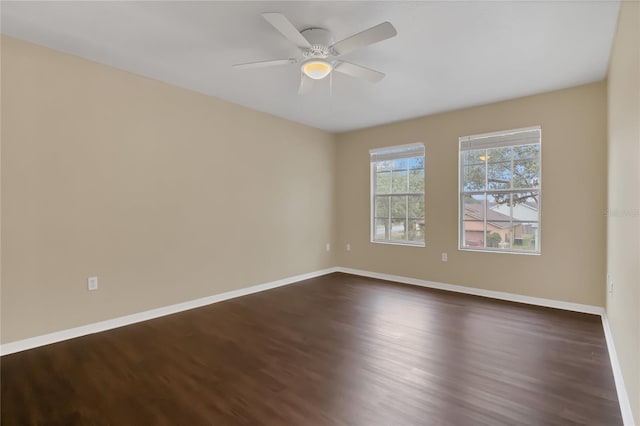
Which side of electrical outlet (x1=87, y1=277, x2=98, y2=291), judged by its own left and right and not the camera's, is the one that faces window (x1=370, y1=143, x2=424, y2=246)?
left

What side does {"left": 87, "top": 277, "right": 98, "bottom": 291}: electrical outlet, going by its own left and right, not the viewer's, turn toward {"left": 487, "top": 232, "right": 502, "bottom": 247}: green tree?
left

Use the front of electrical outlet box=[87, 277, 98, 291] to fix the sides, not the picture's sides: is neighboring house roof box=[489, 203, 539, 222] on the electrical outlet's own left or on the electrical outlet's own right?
on the electrical outlet's own left

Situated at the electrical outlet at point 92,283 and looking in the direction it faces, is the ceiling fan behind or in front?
in front

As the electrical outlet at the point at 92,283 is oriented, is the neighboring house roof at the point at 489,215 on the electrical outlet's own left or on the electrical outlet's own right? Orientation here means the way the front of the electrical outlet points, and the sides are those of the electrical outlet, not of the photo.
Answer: on the electrical outlet's own left

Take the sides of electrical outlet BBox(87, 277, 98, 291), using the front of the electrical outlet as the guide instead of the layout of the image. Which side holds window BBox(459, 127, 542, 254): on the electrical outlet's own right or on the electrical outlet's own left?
on the electrical outlet's own left
